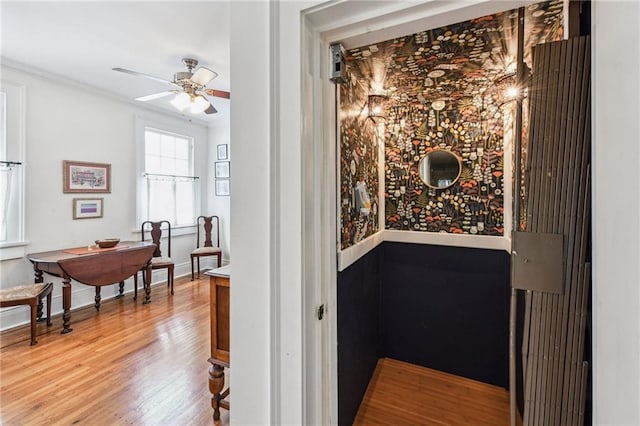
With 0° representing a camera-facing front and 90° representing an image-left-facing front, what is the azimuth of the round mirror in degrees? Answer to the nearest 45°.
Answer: approximately 0°

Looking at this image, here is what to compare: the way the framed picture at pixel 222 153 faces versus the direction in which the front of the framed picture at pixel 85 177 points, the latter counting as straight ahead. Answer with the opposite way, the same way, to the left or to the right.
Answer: to the right

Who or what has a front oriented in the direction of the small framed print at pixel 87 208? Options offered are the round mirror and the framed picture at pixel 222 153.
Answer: the framed picture

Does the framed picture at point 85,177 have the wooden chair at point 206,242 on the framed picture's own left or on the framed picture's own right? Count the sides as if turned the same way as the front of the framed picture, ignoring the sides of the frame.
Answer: on the framed picture's own left

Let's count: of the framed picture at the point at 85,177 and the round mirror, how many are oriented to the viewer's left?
0

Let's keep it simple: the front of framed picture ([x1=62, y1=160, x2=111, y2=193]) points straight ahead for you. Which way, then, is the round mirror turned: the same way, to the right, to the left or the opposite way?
to the right

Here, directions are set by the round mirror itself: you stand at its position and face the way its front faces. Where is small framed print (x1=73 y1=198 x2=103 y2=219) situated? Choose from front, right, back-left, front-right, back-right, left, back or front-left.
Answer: right

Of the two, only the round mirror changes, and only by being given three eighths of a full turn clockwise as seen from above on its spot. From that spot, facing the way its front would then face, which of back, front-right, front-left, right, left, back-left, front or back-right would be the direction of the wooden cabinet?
left

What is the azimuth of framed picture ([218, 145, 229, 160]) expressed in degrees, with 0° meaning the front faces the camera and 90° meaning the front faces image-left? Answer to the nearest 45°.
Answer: approximately 45°

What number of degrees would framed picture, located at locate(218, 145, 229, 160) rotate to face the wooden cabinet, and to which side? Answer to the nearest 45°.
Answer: approximately 45° to its left

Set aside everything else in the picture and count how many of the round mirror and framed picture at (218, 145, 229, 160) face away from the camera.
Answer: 0

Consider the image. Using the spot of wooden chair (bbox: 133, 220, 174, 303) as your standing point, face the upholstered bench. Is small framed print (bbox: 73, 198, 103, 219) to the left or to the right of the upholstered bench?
right

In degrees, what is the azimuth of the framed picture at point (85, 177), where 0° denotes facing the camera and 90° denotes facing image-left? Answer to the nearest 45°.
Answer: approximately 315°
